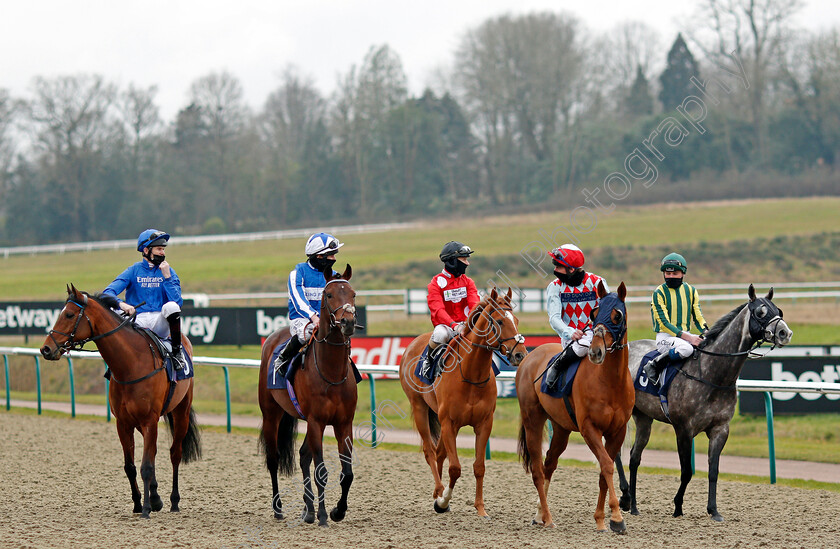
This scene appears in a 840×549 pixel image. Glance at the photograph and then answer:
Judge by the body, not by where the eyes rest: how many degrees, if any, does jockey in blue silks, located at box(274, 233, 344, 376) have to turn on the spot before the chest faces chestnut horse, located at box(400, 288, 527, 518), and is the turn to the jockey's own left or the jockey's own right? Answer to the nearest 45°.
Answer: approximately 45° to the jockey's own left

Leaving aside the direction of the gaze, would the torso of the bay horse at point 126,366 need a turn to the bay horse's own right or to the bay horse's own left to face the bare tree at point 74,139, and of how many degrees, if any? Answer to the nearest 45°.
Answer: approximately 135° to the bay horse's own right

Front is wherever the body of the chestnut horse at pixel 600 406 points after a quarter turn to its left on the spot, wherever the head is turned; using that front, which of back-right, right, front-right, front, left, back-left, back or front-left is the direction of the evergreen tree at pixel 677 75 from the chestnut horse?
front-left

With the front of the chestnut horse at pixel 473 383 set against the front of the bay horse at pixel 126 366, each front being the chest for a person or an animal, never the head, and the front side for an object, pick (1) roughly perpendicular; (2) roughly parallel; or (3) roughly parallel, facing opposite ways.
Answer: roughly perpendicular

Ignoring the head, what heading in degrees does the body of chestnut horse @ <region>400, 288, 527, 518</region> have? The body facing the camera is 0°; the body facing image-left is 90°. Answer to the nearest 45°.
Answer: approximately 315°

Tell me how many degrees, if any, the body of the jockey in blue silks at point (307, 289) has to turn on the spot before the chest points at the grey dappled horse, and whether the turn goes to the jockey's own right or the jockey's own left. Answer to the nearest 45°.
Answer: approximately 45° to the jockey's own left

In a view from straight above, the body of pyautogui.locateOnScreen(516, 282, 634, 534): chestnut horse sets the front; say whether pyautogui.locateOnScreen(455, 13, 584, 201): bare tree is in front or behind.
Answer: behind

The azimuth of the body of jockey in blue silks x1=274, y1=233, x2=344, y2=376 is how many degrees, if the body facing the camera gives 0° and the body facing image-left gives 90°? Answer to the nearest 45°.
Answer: approximately 315°

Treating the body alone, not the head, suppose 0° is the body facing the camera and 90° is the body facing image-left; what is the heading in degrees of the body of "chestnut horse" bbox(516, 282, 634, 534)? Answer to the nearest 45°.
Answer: approximately 315°

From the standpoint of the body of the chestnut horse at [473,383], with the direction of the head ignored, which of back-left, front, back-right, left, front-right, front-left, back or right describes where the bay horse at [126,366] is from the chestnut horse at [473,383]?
back-right

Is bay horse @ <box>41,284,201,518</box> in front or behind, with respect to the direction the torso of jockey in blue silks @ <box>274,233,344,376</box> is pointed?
behind

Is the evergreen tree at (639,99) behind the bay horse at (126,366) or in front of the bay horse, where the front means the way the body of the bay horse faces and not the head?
behind
